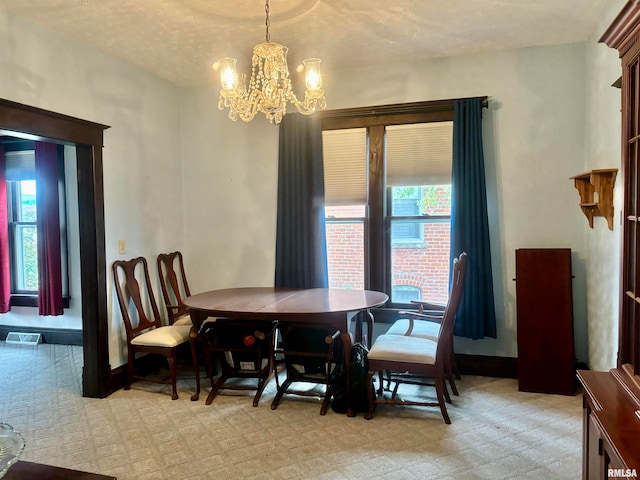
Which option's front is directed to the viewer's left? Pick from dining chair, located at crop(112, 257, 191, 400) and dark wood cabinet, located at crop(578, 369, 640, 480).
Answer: the dark wood cabinet

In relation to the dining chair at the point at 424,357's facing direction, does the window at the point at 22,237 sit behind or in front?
in front

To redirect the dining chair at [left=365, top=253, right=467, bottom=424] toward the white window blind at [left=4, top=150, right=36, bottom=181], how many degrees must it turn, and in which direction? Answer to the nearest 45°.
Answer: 0° — it already faces it

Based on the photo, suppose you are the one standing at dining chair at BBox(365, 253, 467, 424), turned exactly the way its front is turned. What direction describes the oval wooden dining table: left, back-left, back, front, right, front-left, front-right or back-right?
front

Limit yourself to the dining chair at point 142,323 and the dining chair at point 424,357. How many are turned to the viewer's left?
1

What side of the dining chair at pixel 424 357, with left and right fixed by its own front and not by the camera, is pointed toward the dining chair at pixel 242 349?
front

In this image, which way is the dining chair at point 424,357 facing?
to the viewer's left

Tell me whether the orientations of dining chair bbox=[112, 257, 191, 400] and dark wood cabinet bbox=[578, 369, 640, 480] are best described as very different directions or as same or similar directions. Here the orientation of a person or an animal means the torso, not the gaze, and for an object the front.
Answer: very different directions

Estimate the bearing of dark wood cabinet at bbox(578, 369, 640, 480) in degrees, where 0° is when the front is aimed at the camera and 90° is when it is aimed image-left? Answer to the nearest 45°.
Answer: approximately 90°

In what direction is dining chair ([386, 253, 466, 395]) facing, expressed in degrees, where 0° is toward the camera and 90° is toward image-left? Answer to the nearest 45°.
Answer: approximately 90°

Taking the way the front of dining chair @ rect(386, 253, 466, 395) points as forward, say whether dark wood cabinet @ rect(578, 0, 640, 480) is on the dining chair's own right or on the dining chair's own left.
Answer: on the dining chair's own left

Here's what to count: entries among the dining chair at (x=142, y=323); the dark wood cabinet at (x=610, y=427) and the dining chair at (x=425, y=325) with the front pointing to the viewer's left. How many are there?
2
